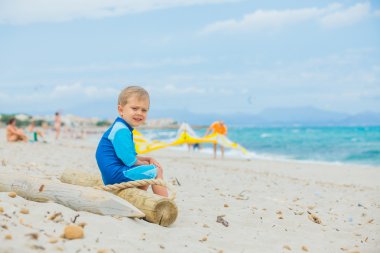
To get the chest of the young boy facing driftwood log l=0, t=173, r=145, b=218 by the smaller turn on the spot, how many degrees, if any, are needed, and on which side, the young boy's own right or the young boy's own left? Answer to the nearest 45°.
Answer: approximately 135° to the young boy's own right

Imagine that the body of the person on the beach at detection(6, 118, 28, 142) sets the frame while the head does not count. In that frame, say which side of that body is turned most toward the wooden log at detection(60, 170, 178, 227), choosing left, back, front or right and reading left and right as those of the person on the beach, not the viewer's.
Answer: right

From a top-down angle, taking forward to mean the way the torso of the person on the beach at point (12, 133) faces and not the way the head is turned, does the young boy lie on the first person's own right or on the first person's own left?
on the first person's own right

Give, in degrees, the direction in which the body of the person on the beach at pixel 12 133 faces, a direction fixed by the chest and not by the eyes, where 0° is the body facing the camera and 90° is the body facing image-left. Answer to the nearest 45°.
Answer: approximately 270°

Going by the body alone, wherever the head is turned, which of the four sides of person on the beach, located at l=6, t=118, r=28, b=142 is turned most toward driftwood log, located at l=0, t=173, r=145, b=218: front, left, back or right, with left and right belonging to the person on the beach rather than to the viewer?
right
